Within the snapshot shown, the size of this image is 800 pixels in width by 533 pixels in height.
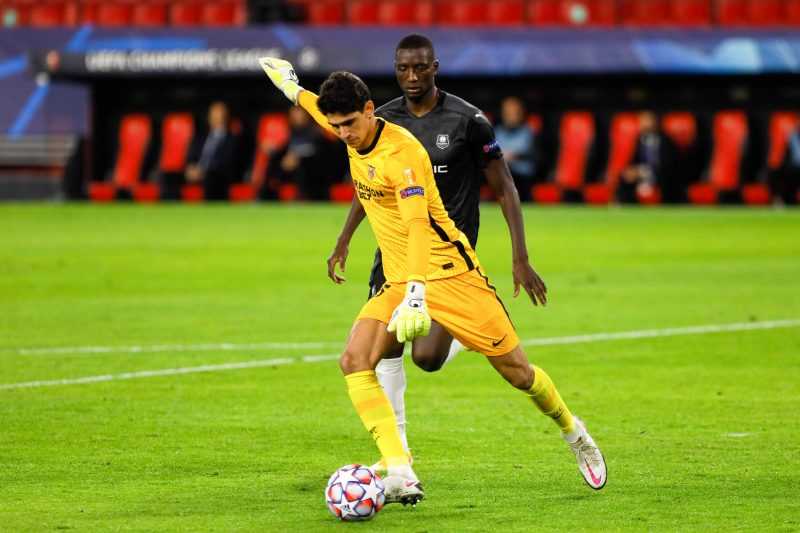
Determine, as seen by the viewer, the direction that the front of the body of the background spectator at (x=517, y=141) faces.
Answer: toward the camera

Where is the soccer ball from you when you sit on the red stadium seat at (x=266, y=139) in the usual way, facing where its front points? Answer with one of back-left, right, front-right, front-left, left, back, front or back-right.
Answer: front-left

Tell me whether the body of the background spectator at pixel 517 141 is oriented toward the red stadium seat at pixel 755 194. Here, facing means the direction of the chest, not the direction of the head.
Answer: no

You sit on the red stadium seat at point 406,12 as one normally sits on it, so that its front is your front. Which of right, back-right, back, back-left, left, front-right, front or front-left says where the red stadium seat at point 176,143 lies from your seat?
right

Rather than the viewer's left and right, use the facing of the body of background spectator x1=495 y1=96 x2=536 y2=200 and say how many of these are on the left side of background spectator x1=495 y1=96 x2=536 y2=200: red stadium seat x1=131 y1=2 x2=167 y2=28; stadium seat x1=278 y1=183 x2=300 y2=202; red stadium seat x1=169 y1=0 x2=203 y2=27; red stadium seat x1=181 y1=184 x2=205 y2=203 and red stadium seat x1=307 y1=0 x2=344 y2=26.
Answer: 0

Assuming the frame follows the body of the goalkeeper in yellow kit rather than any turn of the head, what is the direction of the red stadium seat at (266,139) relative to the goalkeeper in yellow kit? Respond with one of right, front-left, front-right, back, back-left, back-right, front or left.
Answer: back-right

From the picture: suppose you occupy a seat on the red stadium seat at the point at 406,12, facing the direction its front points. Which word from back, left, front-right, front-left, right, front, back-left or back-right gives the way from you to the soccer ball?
front

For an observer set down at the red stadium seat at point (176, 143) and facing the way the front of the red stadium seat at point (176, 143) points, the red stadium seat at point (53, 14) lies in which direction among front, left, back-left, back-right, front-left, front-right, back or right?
right

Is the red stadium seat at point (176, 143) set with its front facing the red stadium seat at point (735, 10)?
no

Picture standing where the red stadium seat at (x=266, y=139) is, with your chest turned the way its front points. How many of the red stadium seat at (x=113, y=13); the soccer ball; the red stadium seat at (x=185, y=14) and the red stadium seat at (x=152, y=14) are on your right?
3

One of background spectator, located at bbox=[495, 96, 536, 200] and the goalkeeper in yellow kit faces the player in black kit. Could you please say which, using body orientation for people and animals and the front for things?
the background spectator

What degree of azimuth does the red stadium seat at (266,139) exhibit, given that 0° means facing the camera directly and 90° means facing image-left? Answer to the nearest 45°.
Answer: approximately 45°

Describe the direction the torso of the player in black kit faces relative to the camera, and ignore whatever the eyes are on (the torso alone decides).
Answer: toward the camera

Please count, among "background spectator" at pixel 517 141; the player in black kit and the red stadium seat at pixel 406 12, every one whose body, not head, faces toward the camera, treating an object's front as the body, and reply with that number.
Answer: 3

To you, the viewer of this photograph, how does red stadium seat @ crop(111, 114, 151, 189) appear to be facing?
facing the viewer and to the left of the viewer

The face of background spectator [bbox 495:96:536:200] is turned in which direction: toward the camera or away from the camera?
toward the camera

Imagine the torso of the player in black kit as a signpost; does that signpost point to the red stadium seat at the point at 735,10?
no

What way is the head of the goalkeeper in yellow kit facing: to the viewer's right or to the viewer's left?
to the viewer's left

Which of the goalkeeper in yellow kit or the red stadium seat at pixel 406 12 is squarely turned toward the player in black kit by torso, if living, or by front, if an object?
the red stadium seat
